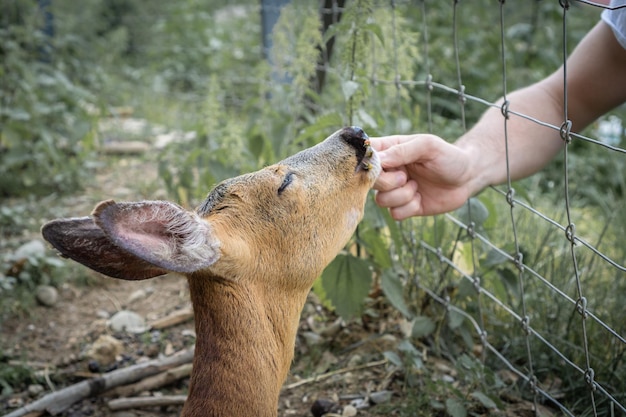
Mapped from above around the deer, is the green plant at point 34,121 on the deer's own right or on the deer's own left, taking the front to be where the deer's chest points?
on the deer's own left

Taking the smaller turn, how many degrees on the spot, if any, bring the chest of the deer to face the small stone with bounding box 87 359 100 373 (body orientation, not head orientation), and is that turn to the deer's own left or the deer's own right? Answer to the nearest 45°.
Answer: approximately 135° to the deer's own left

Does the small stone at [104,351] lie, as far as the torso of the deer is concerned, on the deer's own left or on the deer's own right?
on the deer's own left

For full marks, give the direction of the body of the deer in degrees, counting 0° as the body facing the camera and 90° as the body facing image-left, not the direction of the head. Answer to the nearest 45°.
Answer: approximately 270°

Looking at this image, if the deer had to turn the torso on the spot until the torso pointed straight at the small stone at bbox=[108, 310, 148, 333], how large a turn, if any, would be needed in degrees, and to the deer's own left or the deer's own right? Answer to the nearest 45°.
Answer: approximately 90° to the deer's own left

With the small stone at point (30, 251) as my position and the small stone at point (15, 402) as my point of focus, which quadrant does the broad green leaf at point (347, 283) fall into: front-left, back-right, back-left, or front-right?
front-left

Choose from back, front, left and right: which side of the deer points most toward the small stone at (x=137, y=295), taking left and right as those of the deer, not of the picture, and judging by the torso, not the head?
left

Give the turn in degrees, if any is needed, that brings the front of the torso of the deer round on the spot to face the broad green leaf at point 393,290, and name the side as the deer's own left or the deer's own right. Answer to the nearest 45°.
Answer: approximately 45° to the deer's own left

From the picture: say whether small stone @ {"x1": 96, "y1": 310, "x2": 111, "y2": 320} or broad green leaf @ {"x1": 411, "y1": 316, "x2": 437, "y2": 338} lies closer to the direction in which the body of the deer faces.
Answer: the broad green leaf
